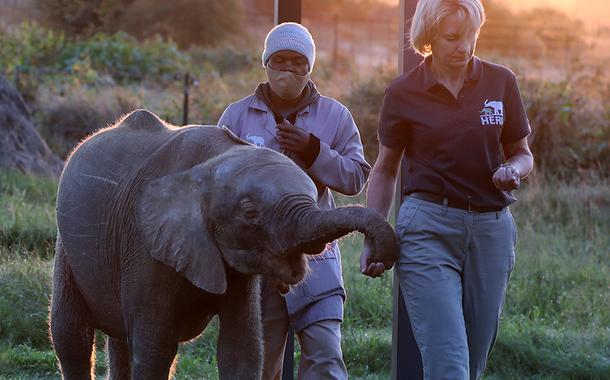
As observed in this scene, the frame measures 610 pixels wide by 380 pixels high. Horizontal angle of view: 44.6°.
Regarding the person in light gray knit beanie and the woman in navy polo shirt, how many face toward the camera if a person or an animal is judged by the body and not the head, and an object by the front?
2

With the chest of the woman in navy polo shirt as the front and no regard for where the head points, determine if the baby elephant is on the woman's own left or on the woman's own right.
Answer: on the woman's own right

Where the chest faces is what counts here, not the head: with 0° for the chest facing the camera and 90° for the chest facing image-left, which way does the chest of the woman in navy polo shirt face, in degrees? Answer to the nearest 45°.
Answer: approximately 0°

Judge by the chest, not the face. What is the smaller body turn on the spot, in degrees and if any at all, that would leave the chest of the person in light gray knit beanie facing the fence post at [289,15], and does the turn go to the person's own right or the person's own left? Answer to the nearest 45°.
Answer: approximately 180°

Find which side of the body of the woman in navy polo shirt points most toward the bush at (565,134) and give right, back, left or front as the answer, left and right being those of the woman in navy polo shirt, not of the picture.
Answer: back

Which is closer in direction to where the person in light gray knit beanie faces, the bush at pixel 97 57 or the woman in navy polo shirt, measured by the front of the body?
the woman in navy polo shirt

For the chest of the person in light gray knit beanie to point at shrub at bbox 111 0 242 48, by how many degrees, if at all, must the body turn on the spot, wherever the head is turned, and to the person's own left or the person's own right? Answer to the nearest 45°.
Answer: approximately 180°

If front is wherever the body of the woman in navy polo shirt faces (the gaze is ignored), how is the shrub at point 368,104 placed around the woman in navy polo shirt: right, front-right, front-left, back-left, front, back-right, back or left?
back
